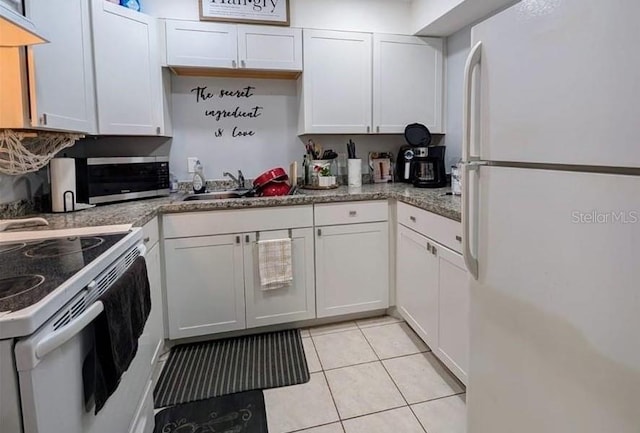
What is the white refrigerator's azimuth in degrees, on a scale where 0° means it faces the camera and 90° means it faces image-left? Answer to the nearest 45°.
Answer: approximately 45°

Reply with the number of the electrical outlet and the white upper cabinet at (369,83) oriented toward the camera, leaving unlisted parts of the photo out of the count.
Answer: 2

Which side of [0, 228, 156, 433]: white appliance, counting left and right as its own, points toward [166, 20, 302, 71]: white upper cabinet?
left

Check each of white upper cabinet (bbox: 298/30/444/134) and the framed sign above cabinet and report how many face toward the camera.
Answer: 2

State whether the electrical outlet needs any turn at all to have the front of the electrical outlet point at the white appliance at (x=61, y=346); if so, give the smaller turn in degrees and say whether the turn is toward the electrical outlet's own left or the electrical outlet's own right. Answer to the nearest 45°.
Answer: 0° — it already faces it

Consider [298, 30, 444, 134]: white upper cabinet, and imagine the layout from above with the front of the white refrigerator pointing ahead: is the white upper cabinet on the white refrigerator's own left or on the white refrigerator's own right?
on the white refrigerator's own right

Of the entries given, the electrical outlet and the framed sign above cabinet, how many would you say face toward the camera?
2

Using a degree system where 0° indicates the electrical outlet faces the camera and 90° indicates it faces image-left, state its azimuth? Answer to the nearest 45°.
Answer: approximately 0°
